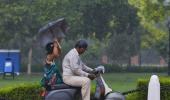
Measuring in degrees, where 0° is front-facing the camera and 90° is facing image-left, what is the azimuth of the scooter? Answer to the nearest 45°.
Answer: approximately 270°

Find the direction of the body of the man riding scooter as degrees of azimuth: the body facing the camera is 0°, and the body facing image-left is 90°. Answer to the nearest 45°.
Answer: approximately 270°

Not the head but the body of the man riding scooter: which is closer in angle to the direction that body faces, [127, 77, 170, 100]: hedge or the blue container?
the hedge

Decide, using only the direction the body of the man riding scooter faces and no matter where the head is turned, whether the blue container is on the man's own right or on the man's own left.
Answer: on the man's own left

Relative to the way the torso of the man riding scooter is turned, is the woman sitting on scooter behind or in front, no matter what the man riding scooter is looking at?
behind
